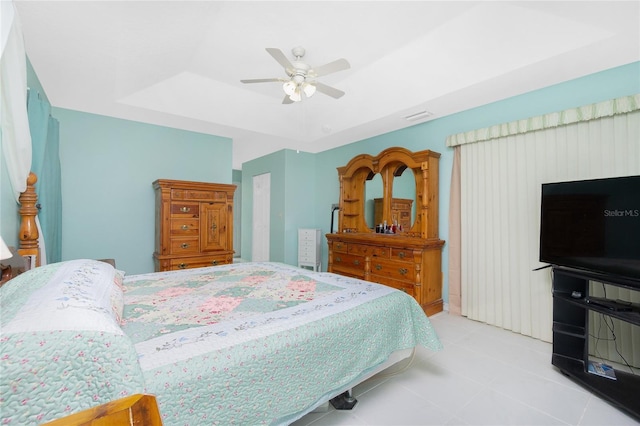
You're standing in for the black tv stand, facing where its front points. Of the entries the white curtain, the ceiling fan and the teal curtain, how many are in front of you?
3

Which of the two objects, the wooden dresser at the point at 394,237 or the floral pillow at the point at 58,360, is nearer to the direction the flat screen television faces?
the floral pillow

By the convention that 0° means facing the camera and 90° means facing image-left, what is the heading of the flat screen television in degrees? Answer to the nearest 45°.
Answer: approximately 45°

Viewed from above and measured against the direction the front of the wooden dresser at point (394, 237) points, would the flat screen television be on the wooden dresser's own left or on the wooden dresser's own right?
on the wooden dresser's own left

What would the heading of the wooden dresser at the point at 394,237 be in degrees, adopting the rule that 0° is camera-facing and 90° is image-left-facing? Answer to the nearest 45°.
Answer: approximately 45°

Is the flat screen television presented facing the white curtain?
yes
